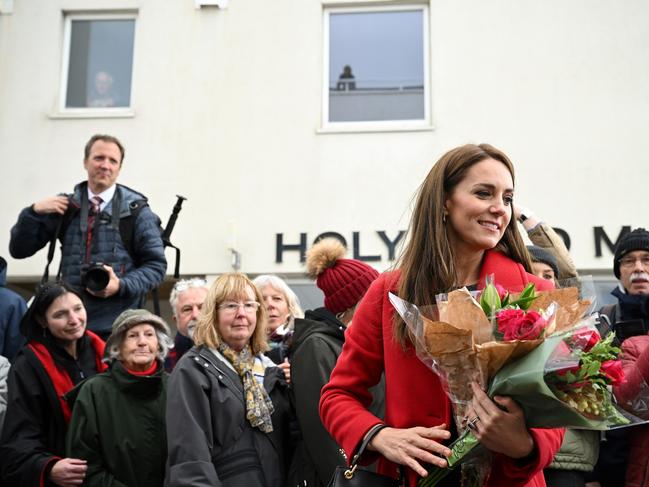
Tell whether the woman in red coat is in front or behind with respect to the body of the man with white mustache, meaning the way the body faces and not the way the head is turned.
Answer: in front

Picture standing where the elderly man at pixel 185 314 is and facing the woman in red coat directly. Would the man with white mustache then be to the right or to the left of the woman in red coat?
left

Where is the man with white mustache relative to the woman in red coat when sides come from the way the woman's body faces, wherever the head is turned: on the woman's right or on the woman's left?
on the woman's left

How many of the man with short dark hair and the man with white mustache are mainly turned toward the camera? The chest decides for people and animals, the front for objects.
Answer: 2

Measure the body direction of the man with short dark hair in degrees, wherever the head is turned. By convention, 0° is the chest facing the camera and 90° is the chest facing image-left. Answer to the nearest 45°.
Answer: approximately 0°

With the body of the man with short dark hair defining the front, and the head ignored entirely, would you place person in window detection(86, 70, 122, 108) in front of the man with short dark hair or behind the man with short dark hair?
behind
